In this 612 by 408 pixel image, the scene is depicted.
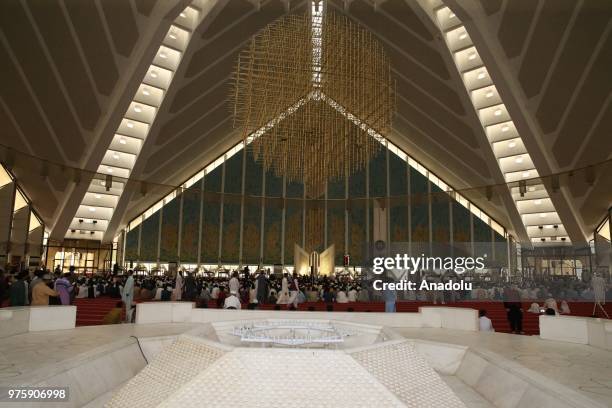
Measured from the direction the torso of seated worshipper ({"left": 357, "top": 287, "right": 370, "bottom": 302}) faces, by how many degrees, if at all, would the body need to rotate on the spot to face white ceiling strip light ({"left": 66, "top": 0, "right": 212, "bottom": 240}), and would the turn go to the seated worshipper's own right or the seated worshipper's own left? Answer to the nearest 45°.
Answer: approximately 90° to the seated worshipper's own left

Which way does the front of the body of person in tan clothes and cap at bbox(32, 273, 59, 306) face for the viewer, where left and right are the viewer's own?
facing to the right of the viewer

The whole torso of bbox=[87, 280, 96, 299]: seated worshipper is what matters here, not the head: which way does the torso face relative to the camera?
away from the camera

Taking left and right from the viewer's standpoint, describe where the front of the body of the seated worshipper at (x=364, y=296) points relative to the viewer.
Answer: facing away from the viewer

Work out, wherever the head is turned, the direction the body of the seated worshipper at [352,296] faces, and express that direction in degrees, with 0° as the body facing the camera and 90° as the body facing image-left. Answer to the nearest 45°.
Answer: approximately 180°

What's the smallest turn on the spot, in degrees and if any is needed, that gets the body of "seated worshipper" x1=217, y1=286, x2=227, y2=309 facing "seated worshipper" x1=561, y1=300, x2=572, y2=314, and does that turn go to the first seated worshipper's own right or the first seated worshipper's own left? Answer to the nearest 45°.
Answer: approximately 135° to the first seated worshipper's own right

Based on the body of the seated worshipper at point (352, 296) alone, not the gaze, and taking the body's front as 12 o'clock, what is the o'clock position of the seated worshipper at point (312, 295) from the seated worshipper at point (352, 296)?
the seated worshipper at point (312, 295) is roughly at 10 o'clock from the seated worshipper at point (352, 296).

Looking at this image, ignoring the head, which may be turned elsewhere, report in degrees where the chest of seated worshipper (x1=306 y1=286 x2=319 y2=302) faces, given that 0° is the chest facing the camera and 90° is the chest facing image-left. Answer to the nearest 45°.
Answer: approximately 180°
